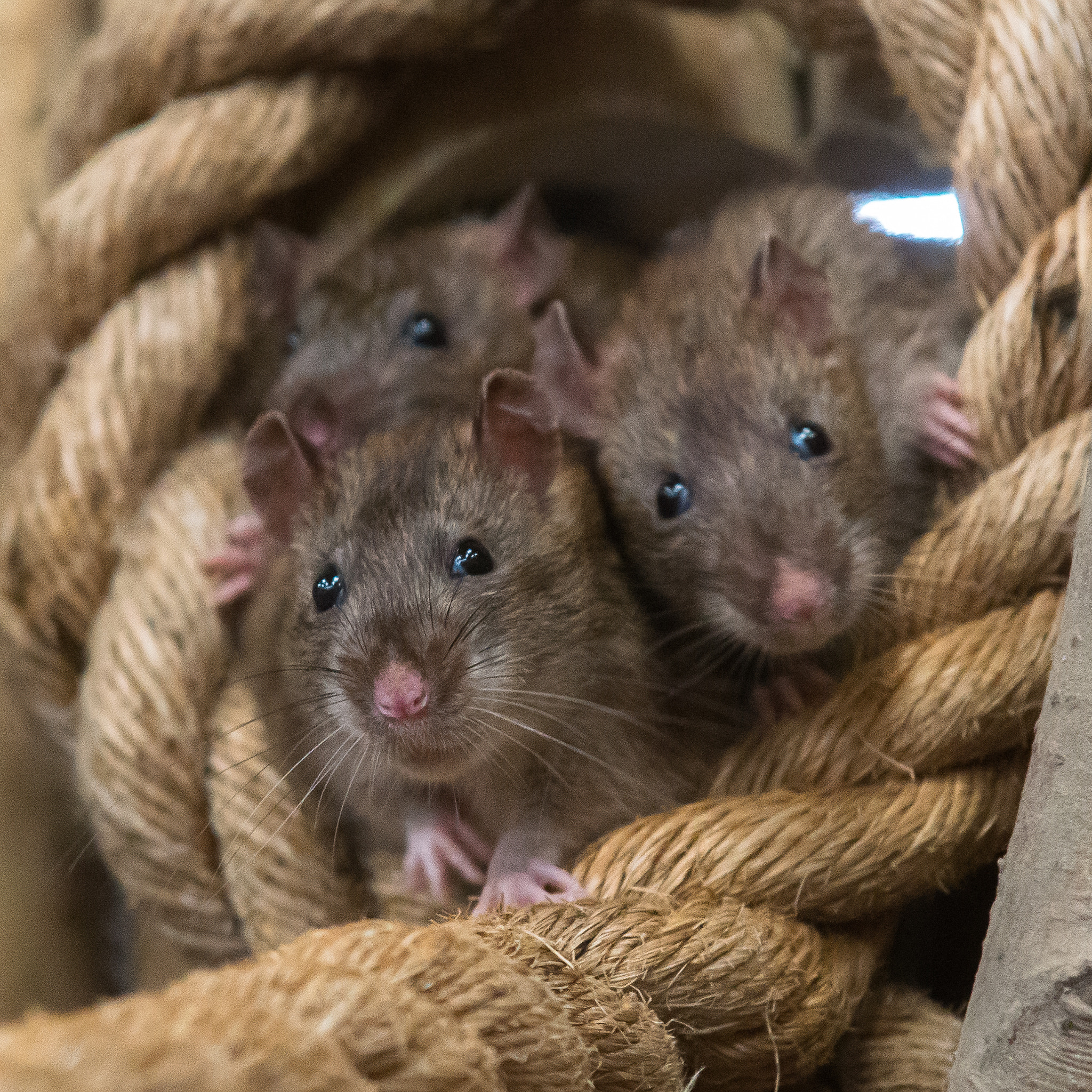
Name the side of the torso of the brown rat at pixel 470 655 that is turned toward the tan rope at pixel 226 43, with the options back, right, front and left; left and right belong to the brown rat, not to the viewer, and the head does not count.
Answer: right

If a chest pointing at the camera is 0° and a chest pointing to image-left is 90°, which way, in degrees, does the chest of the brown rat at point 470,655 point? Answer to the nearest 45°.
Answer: approximately 0°

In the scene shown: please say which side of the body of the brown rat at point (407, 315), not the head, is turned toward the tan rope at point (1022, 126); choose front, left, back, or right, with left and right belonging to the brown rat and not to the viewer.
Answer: left

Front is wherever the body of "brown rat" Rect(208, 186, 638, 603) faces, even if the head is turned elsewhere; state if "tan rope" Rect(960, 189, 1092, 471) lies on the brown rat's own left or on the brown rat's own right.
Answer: on the brown rat's own left

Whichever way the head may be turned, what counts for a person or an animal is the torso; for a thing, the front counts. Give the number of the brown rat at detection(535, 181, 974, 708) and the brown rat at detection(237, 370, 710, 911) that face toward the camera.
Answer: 2
